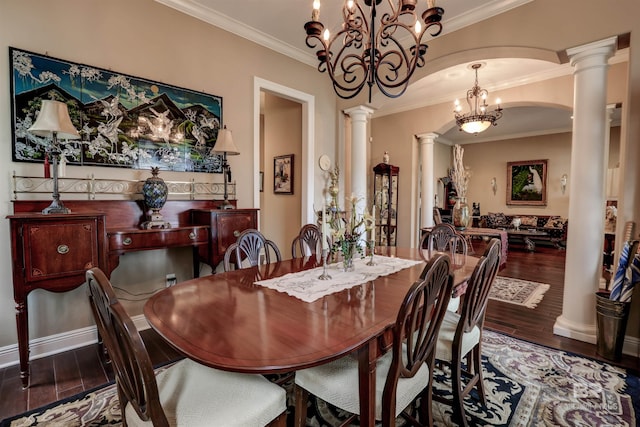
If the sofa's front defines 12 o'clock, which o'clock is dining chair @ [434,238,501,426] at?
The dining chair is roughly at 12 o'clock from the sofa.

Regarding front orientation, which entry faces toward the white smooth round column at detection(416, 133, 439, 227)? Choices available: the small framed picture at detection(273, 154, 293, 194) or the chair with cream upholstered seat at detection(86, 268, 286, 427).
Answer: the chair with cream upholstered seat

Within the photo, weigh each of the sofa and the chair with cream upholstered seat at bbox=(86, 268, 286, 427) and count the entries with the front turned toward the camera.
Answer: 1

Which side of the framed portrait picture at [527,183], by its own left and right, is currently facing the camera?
front

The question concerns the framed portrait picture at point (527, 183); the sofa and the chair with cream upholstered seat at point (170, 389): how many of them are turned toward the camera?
2

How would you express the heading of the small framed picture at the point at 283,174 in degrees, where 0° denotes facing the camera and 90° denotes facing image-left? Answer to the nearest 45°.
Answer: approximately 45°

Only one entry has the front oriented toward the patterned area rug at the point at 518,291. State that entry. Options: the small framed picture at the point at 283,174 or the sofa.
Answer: the sofa

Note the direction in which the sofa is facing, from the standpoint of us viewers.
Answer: facing the viewer

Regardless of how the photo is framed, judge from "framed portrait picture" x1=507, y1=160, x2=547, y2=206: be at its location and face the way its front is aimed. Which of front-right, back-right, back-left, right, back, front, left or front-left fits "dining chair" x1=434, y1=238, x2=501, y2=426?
front

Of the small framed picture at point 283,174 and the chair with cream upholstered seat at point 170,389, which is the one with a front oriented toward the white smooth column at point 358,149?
the chair with cream upholstered seat

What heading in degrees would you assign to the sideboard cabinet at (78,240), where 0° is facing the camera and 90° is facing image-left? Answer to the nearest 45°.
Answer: approximately 315°
